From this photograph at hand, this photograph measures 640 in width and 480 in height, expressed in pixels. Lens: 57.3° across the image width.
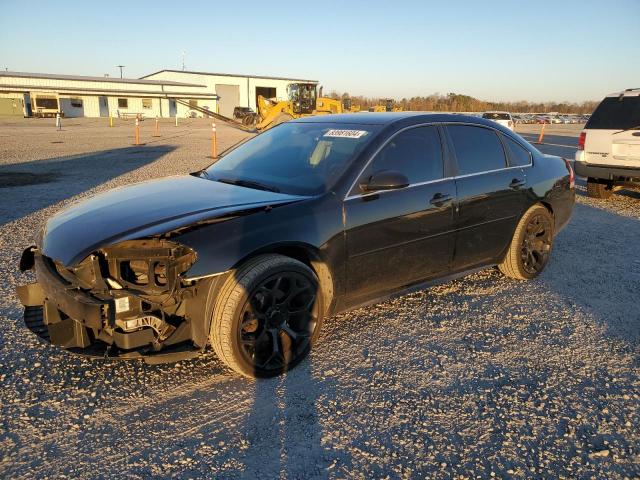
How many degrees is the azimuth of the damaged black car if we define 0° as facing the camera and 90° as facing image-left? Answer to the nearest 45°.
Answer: approximately 45°

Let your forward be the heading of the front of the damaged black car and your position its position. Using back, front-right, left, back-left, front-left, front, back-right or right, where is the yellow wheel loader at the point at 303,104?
back-right

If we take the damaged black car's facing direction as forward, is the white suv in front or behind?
behind
